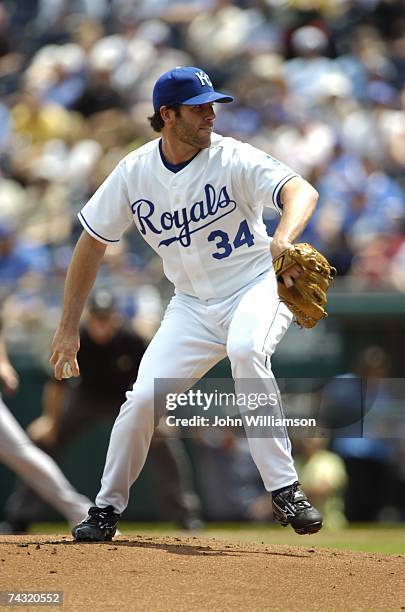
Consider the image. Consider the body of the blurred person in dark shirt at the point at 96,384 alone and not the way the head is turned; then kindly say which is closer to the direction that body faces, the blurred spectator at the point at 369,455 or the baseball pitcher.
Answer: the baseball pitcher

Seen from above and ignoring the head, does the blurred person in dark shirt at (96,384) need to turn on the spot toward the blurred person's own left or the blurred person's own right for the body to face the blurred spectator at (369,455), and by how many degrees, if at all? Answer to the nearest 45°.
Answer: approximately 90° to the blurred person's own left

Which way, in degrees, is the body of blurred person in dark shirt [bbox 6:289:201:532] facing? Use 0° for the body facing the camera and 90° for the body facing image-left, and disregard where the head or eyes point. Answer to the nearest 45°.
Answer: approximately 0°

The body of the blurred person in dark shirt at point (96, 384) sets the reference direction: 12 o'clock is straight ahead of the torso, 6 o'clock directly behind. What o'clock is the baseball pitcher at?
The baseball pitcher is roughly at 12 o'clock from the blurred person in dark shirt.
